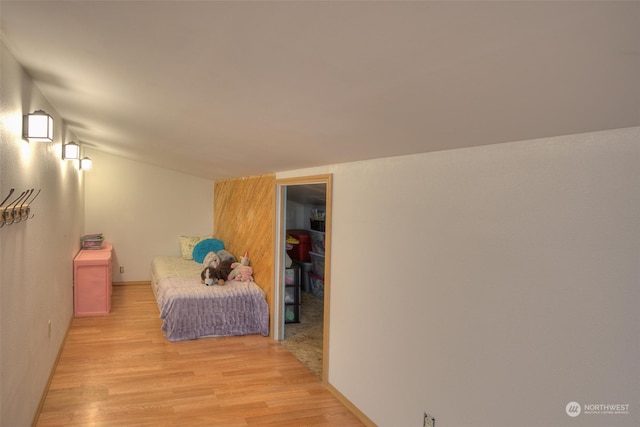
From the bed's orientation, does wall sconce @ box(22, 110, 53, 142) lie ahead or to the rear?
ahead

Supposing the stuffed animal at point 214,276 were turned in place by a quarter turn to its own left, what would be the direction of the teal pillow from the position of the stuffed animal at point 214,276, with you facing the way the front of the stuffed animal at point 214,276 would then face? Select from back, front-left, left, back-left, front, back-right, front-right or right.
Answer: back-left

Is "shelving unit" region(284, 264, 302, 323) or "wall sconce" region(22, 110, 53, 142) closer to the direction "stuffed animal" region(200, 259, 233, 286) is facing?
the wall sconce

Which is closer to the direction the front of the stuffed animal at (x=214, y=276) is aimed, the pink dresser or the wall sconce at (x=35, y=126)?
the wall sconce

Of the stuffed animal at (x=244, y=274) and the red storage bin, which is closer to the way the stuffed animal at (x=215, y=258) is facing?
the stuffed animal

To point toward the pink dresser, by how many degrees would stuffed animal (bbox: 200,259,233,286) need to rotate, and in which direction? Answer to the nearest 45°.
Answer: approximately 90° to its right

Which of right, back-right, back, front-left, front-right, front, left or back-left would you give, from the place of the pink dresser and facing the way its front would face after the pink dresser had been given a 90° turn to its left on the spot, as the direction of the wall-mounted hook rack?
back

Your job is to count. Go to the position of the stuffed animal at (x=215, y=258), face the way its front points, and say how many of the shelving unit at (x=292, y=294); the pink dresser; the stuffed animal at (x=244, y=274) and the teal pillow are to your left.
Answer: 2

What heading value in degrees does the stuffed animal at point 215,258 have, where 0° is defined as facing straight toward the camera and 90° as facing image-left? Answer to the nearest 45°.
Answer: approximately 45°

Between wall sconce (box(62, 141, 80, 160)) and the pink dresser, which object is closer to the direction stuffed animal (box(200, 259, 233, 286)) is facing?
the wall sconce

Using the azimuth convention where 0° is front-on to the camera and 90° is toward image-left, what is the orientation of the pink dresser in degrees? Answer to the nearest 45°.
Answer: approximately 270°

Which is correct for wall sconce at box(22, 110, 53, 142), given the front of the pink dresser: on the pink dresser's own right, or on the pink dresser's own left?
on the pink dresser's own right
